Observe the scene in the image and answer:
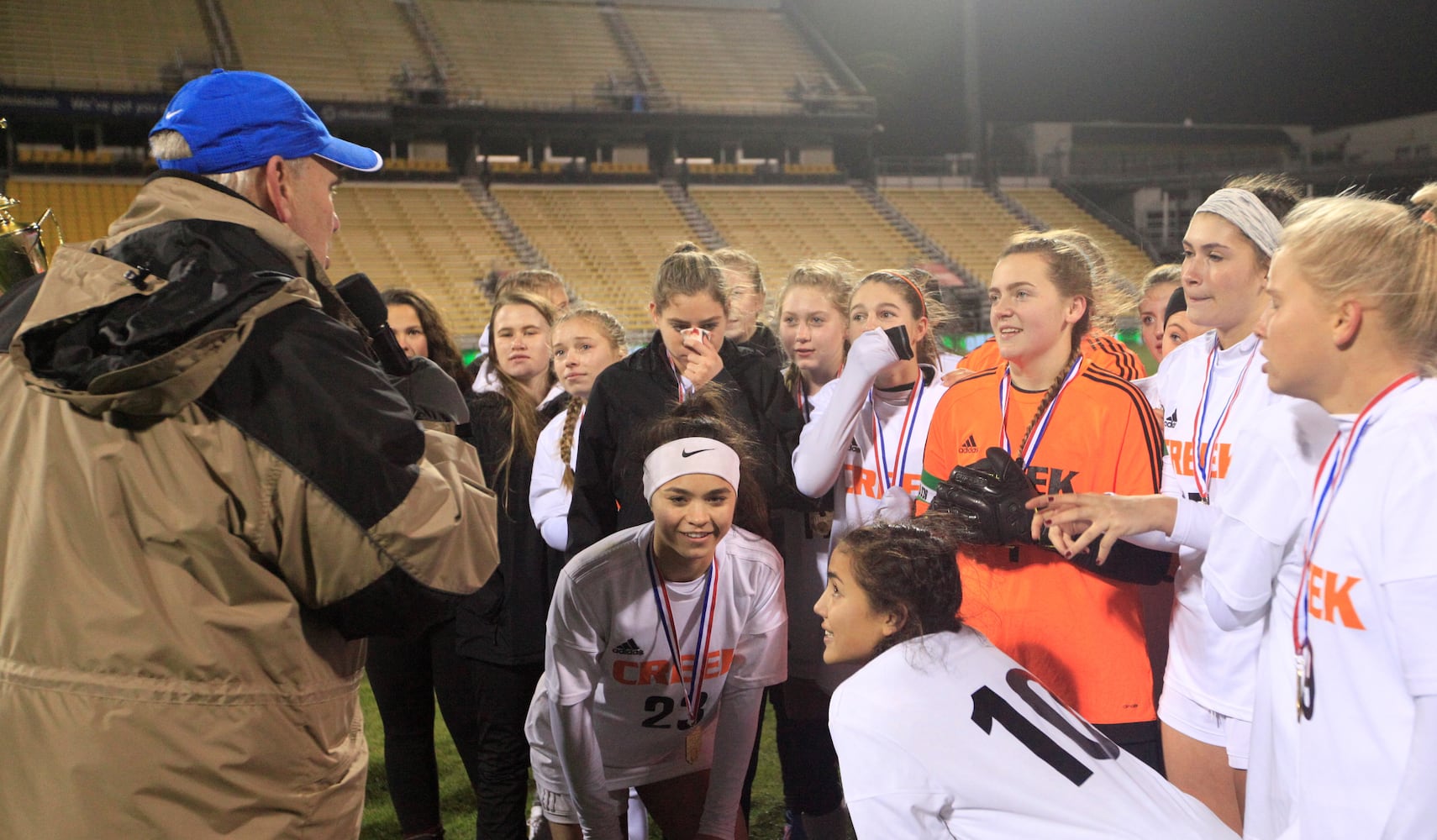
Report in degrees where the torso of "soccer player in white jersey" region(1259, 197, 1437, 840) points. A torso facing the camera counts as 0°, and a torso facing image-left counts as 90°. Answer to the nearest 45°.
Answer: approximately 90°

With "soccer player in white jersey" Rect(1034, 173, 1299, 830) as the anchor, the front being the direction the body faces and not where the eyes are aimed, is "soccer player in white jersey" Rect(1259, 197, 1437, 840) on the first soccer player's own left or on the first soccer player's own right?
on the first soccer player's own left

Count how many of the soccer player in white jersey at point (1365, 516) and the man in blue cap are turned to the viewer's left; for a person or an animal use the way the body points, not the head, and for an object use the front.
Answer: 1

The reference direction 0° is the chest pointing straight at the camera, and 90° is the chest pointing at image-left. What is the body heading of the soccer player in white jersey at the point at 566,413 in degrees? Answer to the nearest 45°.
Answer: approximately 45°

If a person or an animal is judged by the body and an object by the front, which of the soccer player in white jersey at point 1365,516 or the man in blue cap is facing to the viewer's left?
the soccer player in white jersey

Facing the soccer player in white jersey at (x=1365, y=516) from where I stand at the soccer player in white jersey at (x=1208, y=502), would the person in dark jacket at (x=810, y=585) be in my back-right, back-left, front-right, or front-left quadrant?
back-right

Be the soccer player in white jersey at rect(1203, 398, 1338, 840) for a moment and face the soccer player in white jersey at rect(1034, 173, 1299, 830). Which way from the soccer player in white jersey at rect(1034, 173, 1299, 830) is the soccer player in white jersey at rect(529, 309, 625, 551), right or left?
left

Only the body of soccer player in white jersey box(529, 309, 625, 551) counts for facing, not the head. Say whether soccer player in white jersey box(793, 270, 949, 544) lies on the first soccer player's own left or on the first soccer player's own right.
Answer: on the first soccer player's own left
